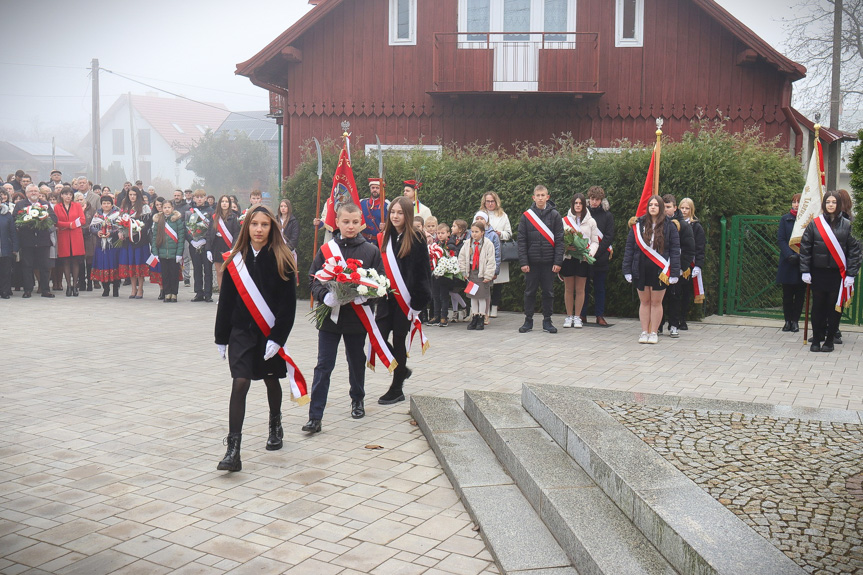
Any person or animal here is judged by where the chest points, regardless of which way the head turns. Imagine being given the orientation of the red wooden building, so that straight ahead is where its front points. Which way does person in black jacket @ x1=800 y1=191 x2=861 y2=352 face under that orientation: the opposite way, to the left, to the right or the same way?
the same way

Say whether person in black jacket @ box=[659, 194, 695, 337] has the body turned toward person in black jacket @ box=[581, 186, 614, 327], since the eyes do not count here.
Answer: no

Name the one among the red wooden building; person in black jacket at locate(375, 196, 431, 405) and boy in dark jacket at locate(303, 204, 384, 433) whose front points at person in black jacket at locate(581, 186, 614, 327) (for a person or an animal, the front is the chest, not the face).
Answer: the red wooden building

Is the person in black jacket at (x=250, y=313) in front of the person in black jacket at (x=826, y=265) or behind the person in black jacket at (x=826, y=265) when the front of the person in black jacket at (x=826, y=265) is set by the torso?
in front

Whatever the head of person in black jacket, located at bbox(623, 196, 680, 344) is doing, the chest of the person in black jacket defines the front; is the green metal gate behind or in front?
behind

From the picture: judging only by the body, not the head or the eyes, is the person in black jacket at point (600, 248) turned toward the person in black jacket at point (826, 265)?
no

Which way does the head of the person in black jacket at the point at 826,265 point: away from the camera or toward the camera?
toward the camera

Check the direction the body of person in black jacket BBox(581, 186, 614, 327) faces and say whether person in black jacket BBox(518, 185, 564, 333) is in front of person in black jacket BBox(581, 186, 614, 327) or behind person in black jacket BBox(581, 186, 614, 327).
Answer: in front

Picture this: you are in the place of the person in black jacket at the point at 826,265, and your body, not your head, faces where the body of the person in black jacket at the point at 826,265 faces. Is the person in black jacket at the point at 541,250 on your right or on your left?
on your right

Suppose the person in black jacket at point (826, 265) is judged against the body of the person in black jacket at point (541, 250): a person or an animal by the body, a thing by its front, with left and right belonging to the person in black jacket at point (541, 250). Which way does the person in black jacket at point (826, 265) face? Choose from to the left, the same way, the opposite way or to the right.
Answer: the same way

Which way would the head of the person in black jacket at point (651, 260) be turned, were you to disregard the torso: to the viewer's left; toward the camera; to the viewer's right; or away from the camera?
toward the camera

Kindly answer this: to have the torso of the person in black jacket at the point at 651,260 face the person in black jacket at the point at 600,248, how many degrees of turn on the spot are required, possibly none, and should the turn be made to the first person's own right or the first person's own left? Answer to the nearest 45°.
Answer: approximately 135° to the first person's own right

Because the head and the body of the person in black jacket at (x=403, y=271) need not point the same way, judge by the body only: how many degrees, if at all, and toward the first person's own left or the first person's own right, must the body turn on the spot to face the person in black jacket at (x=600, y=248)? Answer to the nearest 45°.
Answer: approximately 180°

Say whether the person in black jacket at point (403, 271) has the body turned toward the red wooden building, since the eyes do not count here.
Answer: no

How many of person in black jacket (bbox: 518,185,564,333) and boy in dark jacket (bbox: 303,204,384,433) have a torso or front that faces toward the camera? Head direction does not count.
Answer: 2

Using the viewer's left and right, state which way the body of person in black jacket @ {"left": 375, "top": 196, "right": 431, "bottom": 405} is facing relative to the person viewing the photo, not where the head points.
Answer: facing the viewer and to the left of the viewer

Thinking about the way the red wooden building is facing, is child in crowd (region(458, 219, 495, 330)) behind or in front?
in front

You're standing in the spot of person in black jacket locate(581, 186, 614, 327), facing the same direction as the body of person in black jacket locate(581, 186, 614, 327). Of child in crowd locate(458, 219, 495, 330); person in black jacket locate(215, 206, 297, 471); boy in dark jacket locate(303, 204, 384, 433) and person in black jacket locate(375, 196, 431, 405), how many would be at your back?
0

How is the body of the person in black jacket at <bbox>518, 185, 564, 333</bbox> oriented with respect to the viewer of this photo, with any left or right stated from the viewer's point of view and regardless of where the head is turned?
facing the viewer
